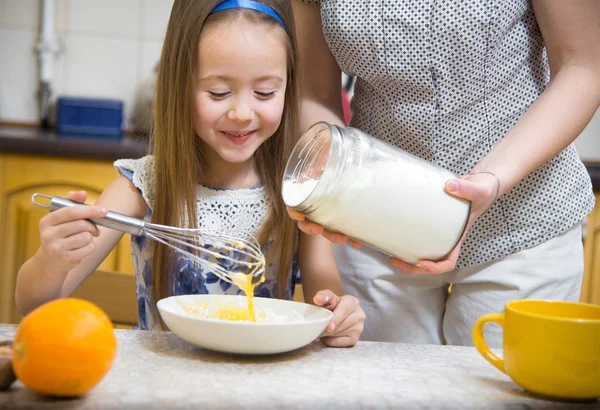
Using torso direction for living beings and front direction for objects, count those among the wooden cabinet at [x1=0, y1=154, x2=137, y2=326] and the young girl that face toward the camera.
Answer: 2

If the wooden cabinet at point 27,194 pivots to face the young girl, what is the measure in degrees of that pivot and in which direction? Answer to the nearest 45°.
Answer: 0° — it already faces them

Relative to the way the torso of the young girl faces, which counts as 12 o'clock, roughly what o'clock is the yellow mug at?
The yellow mug is roughly at 11 o'clock from the young girl.

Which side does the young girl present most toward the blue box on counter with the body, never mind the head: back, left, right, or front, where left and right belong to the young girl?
back

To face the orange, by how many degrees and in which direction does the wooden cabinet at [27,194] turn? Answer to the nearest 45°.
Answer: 0° — it already faces it

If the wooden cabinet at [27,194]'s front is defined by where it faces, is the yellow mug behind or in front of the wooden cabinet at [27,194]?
in front

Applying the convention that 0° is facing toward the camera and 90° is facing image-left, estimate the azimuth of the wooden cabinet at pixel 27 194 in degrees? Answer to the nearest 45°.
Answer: approximately 0°

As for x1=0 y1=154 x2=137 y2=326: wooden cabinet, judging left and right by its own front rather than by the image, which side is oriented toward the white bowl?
front
